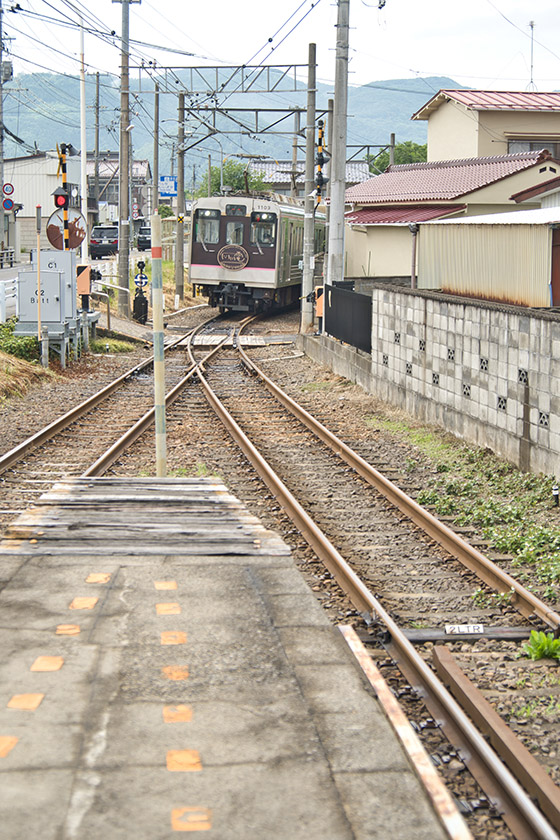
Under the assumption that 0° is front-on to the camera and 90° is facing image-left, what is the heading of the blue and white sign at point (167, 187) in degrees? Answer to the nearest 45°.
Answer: approximately 0°

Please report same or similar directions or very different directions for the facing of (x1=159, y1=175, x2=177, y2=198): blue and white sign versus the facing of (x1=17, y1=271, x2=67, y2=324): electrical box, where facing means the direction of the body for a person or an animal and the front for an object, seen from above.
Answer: same or similar directions

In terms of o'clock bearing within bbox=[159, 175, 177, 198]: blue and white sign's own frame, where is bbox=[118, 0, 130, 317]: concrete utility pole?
The concrete utility pole is roughly at 12 o'clock from the blue and white sign.

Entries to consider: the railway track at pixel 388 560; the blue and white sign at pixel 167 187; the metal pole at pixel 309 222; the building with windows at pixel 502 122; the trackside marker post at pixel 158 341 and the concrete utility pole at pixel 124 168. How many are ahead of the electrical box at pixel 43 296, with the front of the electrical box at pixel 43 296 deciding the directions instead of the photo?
2

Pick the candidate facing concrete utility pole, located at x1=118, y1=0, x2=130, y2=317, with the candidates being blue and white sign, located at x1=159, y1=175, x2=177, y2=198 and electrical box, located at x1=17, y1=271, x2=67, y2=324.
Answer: the blue and white sign

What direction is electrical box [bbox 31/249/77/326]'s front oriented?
toward the camera

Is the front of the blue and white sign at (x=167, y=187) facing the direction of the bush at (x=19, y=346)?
yes

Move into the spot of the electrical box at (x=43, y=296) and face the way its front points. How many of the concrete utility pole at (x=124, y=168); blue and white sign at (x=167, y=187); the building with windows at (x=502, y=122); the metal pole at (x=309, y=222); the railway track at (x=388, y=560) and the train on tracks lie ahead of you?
1

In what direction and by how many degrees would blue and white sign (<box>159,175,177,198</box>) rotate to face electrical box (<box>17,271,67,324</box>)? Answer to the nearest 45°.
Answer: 0° — it already faces it

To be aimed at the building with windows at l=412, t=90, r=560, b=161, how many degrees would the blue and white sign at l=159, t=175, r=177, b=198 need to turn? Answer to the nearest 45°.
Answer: approximately 45° to its left

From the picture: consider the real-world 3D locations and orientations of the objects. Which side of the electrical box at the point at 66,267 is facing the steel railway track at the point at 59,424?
front

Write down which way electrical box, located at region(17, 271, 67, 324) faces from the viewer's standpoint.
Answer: facing the viewer

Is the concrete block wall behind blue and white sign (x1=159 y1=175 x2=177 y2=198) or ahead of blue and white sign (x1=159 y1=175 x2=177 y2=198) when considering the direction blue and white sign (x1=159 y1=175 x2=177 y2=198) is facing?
ahead

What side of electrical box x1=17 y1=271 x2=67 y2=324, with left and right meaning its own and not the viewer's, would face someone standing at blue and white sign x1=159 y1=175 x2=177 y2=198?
back
